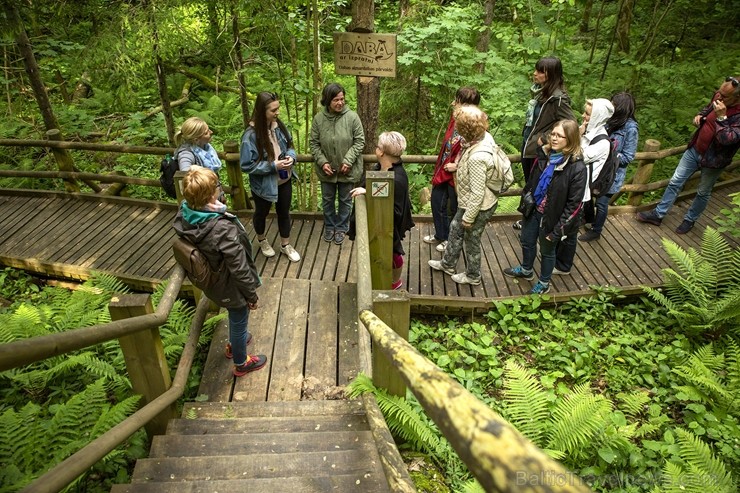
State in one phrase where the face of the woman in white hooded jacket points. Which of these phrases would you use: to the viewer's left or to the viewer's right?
to the viewer's left

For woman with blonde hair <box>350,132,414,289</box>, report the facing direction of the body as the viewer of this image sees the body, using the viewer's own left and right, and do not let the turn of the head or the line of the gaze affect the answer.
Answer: facing to the left of the viewer

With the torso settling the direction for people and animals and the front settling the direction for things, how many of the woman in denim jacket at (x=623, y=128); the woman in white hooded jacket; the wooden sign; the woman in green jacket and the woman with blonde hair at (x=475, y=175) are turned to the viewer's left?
3

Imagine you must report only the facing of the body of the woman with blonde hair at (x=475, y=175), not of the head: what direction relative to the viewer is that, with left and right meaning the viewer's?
facing to the left of the viewer

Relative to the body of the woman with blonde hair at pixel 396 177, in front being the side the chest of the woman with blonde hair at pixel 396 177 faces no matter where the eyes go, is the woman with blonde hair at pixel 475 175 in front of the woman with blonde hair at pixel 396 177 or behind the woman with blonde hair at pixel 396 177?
behind

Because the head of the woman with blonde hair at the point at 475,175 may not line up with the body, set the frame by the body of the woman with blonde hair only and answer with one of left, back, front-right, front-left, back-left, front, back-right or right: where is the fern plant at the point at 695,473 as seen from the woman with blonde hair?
back-left

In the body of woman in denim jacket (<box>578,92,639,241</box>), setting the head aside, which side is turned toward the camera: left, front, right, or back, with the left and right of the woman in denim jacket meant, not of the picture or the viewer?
left

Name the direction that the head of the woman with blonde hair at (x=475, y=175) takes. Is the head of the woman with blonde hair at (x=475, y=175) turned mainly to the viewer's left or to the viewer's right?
to the viewer's left
